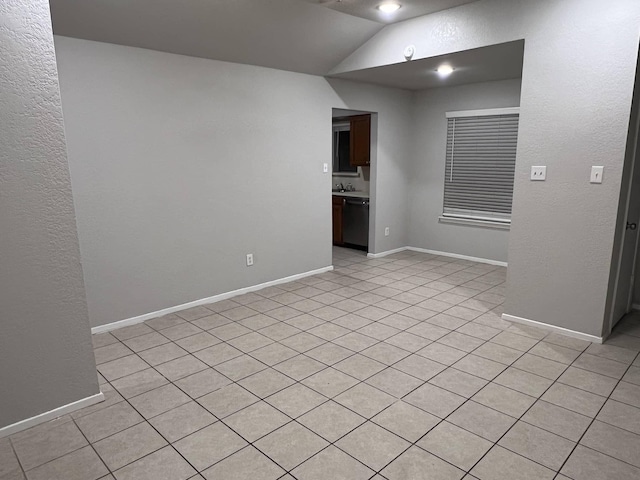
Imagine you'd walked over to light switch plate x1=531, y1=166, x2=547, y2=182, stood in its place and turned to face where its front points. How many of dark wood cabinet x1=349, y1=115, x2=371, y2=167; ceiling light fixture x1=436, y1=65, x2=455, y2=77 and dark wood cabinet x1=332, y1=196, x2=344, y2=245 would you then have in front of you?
0

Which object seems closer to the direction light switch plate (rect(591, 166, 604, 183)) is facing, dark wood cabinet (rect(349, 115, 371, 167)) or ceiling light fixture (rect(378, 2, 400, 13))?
the ceiling light fixture

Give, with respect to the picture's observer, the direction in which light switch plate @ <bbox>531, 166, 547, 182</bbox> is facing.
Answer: facing the viewer

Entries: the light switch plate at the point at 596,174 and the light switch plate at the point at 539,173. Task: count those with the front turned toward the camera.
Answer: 2

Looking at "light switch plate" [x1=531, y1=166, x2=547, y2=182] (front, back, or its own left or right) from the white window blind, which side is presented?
back

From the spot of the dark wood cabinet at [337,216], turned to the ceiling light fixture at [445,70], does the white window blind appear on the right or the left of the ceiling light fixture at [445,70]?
left

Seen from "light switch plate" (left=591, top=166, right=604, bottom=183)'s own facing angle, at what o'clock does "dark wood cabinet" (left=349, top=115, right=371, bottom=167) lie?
The dark wood cabinet is roughly at 4 o'clock from the light switch plate.

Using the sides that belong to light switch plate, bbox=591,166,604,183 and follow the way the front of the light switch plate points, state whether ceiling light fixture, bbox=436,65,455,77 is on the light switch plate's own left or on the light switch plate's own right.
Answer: on the light switch plate's own right

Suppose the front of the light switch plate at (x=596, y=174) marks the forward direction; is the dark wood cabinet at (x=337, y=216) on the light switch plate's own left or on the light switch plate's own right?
on the light switch plate's own right

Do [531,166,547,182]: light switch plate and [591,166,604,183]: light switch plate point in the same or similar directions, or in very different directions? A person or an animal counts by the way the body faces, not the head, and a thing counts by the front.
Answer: same or similar directions

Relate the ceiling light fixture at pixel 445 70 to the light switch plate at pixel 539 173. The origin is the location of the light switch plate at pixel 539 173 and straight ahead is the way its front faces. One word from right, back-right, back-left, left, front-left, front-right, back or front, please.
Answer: back-right

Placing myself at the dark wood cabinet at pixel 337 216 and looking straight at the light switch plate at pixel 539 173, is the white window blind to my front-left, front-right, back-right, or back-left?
front-left

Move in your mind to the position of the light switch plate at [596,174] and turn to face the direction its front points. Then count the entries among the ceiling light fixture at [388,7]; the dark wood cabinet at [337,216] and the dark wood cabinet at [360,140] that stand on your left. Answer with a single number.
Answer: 0
